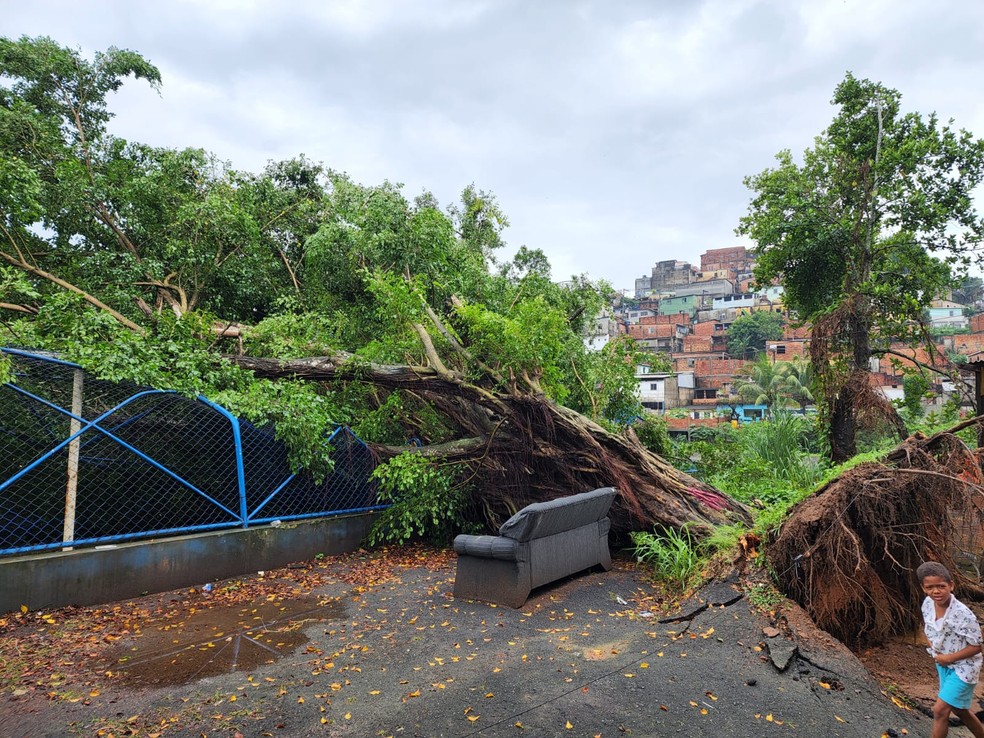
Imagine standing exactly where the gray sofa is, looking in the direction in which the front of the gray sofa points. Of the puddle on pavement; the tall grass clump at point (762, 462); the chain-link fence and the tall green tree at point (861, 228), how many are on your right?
2

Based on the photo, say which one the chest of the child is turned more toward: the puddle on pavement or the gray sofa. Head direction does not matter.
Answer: the puddle on pavement

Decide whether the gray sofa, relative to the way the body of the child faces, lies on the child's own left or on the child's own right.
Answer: on the child's own right

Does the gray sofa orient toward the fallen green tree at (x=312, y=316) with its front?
yes

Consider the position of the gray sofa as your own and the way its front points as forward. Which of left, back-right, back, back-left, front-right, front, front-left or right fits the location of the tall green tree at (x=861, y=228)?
right

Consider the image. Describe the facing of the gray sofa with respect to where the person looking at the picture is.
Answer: facing away from the viewer and to the left of the viewer

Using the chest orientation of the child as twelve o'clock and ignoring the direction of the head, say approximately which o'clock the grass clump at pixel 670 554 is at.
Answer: The grass clump is roughly at 3 o'clock from the child.

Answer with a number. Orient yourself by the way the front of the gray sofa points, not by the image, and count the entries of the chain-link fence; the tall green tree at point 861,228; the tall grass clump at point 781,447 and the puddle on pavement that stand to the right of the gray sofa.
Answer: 2

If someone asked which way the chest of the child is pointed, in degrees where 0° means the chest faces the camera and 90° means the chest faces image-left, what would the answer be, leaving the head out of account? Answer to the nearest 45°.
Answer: approximately 45°

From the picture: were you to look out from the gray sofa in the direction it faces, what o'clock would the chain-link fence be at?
The chain-link fence is roughly at 11 o'clock from the gray sofa.

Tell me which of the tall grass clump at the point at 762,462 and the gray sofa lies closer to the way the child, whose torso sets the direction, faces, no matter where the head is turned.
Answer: the gray sofa

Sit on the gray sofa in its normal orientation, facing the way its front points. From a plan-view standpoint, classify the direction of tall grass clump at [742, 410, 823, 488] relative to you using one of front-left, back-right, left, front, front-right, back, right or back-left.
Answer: right

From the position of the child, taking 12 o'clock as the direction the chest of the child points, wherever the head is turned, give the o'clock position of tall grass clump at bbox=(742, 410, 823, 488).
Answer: The tall grass clump is roughly at 4 o'clock from the child.
